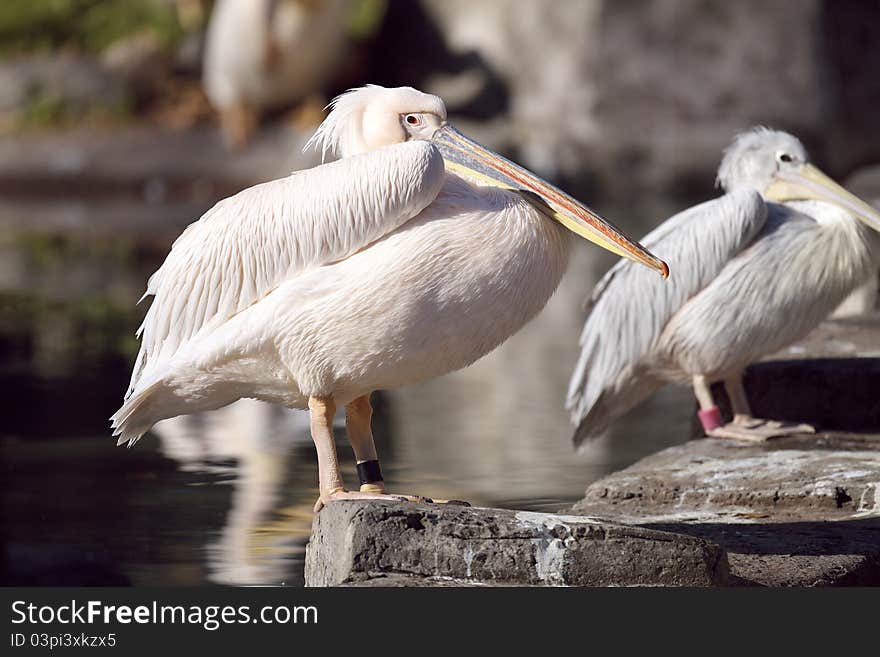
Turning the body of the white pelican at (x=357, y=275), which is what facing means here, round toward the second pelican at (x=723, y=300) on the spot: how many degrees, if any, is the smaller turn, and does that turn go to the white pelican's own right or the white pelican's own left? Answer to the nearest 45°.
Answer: approximately 45° to the white pelican's own left

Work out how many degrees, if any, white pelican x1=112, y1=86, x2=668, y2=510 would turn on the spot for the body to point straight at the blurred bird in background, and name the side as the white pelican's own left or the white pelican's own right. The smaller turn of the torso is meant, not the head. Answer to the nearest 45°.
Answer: approximately 90° to the white pelican's own left

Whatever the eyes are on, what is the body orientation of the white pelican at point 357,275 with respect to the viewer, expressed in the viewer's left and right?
facing to the right of the viewer

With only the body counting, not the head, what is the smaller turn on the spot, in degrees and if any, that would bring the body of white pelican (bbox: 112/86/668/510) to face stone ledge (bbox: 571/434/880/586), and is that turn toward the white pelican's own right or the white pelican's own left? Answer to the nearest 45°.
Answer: approximately 45° to the white pelican's own left

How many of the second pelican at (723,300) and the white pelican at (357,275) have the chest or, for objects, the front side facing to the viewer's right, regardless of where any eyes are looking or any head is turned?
2

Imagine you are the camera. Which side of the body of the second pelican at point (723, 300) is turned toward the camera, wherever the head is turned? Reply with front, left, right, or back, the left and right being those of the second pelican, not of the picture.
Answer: right

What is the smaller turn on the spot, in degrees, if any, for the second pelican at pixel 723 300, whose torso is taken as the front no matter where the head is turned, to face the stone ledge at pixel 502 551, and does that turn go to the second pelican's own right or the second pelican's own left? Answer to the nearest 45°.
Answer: approximately 90° to the second pelican's own right

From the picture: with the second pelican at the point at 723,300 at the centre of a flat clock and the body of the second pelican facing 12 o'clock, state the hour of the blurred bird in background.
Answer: The blurred bird in background is roughly at 8 o'clock from the second pelican.

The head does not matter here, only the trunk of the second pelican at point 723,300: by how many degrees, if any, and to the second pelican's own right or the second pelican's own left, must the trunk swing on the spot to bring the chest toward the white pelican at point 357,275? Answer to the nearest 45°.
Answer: approximately 135° to the second pelican's own right
